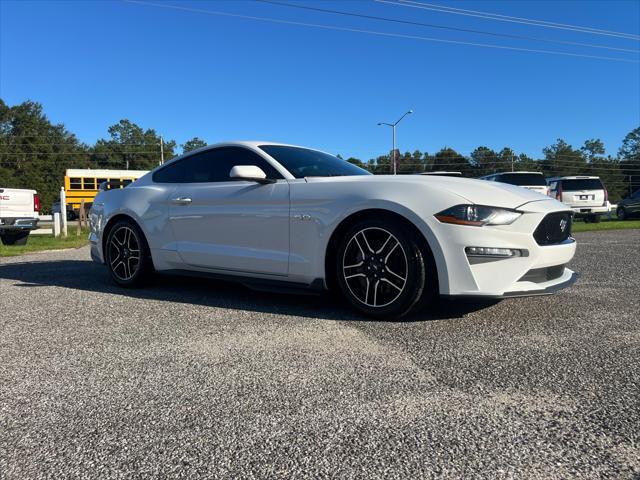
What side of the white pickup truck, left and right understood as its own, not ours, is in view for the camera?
back

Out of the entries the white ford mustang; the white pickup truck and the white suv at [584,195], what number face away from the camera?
2

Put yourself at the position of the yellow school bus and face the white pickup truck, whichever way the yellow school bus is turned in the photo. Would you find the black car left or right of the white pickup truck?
left

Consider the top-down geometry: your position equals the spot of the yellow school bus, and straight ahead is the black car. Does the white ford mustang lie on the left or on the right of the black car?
right

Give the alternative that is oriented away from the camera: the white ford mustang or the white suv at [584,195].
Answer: the white suv

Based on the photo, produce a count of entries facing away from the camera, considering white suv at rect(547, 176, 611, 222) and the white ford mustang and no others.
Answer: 1

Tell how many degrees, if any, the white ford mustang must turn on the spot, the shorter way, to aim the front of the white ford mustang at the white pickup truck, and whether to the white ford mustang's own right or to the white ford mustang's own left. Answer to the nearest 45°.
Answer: approximately 180°

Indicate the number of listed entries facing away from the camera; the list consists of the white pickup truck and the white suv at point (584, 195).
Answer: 2

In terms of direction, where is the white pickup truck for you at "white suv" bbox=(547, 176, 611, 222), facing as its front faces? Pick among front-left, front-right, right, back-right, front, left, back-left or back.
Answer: back-left

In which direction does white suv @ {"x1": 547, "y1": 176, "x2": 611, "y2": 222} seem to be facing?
away from the camera

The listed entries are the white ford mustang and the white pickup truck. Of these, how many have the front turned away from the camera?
1

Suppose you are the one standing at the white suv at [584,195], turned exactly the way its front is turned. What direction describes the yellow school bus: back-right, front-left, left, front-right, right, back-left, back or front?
left

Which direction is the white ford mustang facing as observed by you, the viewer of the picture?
facing the viewer and to the right of the viewer

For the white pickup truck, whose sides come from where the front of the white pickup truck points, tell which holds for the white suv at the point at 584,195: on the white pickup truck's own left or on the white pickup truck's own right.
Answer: on the white pickup truck's own right

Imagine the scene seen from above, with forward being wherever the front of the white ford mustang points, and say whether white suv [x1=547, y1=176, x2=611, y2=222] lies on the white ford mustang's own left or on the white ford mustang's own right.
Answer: on the white ford mustang's own left

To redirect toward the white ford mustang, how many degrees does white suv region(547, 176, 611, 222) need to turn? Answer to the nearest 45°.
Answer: approximately 180°
